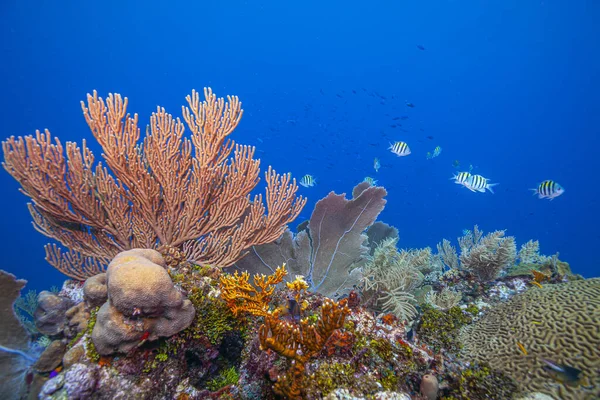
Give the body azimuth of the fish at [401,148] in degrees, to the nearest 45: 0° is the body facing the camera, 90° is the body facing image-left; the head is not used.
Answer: approximately 270°

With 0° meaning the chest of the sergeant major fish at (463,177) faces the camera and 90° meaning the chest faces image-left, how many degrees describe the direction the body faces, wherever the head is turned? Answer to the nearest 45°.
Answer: approximately 270°

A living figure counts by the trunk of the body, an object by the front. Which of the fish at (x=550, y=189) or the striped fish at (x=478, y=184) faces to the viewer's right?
the fish

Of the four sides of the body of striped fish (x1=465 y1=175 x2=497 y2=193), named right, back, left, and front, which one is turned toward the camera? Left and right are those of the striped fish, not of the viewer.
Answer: left

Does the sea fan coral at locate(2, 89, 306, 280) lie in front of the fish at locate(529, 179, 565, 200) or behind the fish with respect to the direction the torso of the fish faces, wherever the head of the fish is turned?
behind

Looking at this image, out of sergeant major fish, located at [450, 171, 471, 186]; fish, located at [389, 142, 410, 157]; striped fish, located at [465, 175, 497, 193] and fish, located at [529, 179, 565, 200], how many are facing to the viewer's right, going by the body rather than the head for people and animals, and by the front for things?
3
